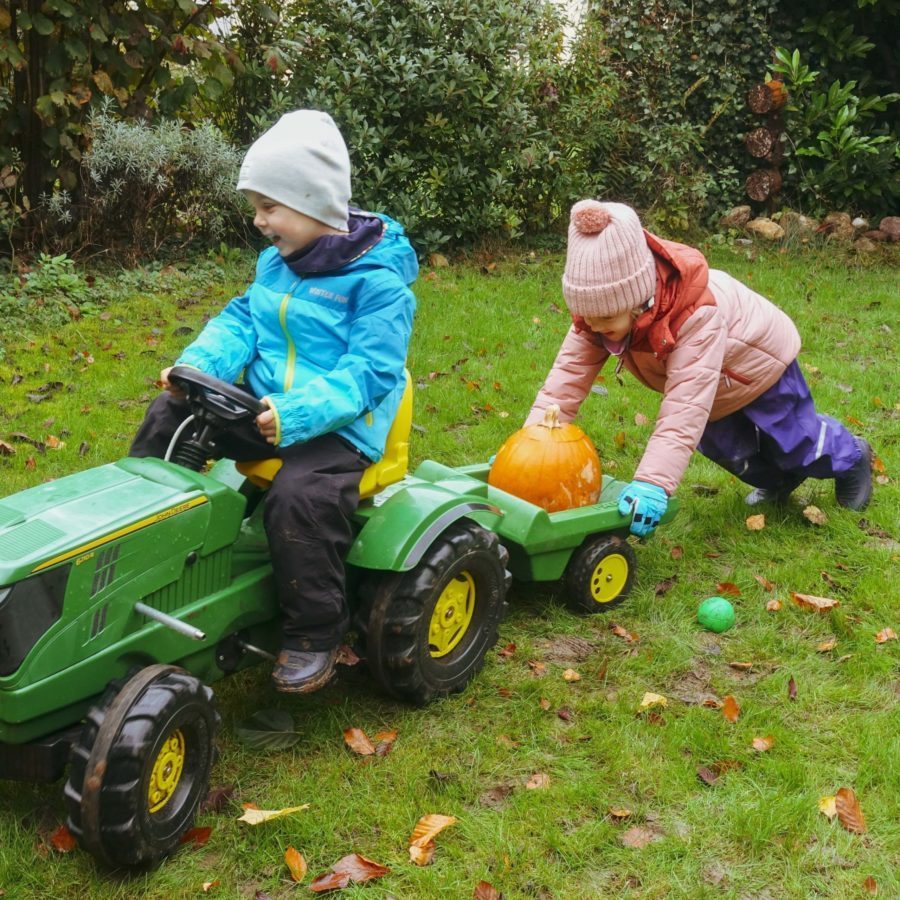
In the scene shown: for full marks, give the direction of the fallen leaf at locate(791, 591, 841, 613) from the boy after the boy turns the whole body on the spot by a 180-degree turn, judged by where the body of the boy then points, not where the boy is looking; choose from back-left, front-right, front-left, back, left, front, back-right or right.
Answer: front-right

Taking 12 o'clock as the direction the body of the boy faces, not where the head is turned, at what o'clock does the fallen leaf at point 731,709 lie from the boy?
The fallen leaf is roughly at 8 o'clock from the boy.

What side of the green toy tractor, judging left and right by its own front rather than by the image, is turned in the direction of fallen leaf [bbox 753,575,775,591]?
back

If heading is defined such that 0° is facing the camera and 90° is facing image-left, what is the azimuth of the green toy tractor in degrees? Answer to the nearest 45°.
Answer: approximately 45°

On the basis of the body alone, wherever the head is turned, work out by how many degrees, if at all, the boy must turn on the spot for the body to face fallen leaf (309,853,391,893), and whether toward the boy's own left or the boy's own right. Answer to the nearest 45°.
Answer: approximately 45° to the boy's own left

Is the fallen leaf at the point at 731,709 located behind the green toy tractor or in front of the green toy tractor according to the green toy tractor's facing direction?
behind

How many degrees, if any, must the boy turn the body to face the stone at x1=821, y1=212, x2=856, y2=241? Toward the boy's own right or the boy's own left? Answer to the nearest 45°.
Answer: approximately 180°

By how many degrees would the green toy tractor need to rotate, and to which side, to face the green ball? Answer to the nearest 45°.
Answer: approximately 180°
